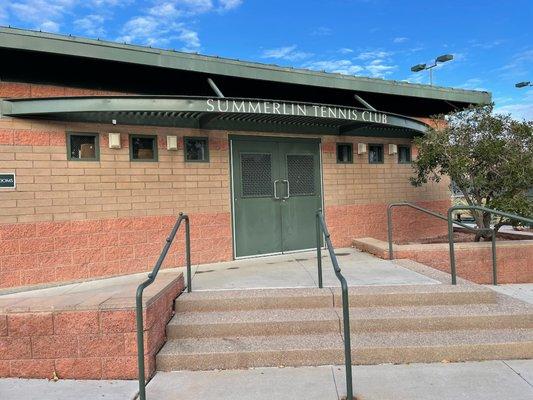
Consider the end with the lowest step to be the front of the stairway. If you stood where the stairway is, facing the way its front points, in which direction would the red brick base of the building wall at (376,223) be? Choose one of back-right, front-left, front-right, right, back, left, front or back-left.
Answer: back

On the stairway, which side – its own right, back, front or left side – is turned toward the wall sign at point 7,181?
right

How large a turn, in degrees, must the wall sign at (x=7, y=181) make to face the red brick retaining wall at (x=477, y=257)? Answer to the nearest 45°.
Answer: approximately 90° to its left

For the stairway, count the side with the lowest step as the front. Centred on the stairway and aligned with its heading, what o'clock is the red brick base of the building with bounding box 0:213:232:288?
The red brick base of the building is roughly at 4 o'clock from the stairway.

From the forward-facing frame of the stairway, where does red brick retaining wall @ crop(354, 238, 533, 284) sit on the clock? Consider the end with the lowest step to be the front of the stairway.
The red brick retaining wall is roughly at 7 o'clock from the stairway.

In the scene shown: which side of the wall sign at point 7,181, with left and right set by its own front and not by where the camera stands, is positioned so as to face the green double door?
left

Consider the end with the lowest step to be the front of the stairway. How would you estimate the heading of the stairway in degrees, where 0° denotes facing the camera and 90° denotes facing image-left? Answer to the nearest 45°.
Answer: approximately 0°

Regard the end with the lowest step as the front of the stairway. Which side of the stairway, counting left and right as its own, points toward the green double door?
back

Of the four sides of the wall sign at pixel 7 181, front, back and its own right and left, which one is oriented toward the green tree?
left

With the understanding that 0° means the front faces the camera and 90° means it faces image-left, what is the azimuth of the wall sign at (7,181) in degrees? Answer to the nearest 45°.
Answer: approximately 0°

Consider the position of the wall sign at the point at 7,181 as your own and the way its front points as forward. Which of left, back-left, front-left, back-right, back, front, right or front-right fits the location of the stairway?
front-left

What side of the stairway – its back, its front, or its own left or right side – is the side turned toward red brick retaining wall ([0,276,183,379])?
right

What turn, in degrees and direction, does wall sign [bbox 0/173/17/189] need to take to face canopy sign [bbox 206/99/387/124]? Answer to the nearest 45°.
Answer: approximately 90° to its left

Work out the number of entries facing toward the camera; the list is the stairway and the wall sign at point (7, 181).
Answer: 2
